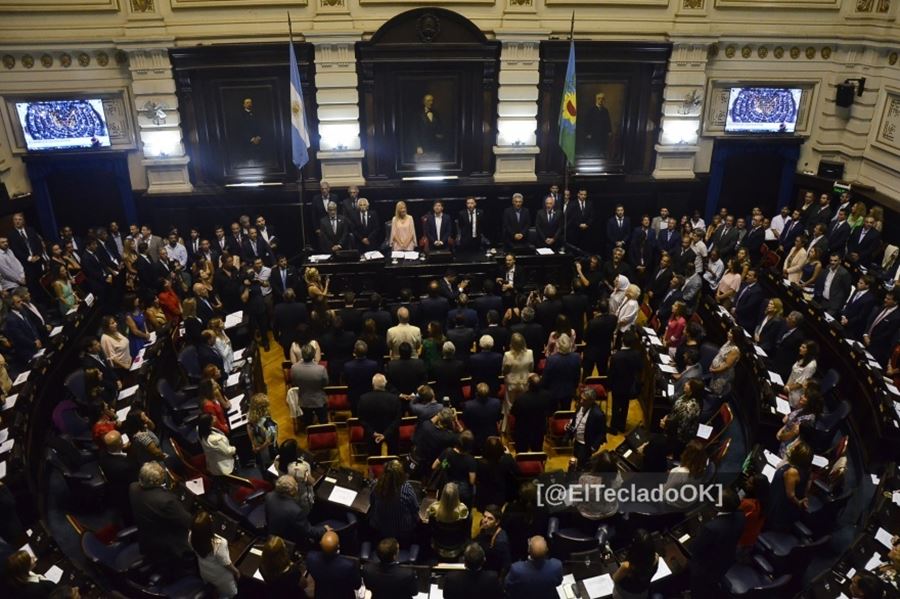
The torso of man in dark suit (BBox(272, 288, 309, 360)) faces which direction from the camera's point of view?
away from the camera

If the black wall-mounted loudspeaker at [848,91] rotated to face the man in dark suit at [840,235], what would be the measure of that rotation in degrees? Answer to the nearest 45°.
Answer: approximately 45° to its left

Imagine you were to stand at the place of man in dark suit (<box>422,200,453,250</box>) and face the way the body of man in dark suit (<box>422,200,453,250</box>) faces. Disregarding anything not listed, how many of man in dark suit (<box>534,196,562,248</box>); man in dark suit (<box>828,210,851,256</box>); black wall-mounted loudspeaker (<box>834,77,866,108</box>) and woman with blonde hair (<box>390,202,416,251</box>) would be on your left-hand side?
3

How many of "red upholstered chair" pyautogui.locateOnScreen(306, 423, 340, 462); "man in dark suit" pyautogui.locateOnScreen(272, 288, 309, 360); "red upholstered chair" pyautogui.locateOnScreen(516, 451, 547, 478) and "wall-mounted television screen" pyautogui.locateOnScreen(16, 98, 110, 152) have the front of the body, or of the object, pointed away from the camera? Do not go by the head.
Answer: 3

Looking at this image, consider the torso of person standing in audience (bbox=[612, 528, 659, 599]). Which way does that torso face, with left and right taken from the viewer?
facing away from the viewer

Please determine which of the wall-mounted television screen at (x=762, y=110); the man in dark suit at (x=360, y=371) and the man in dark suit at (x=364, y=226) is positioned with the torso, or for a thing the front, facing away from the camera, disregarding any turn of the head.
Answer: the man in dark suit at (x=360, y=371)

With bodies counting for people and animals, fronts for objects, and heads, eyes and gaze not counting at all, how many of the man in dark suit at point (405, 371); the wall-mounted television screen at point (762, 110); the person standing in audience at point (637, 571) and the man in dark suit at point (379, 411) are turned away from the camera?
3

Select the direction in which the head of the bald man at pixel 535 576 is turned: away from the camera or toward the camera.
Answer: away from the camera

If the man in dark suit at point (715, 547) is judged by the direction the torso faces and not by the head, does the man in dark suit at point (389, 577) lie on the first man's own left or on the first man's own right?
on the first man's own left

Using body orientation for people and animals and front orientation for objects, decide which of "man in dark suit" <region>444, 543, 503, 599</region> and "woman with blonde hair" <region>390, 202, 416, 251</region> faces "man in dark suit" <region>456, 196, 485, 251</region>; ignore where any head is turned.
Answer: "man in dark suit" <region>444, 543, 503, 599</region>

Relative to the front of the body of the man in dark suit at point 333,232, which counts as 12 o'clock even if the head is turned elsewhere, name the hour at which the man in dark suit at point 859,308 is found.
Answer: the man in dark suit at point 859,308 is roughly at 10 o'clock from the man in dark suit at point 333,232.
